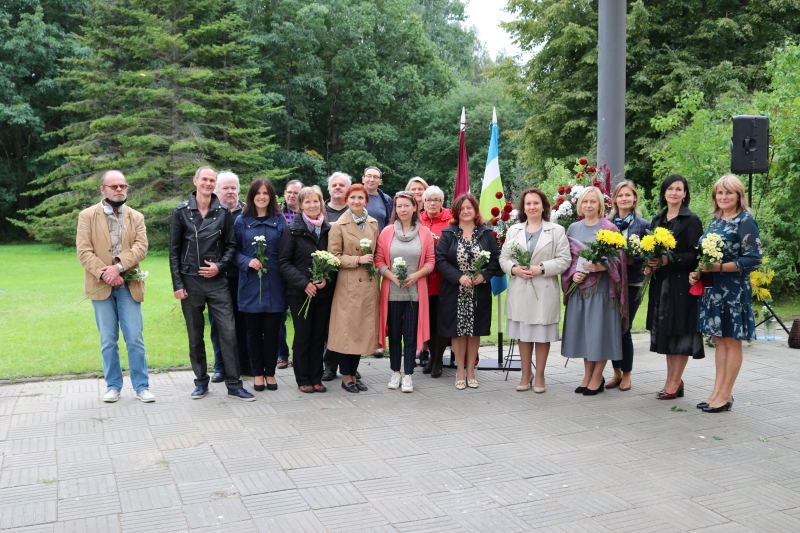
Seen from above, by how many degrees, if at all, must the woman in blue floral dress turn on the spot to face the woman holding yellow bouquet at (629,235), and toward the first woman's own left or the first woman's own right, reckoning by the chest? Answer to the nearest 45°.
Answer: approximately 90° to the first woman's own right

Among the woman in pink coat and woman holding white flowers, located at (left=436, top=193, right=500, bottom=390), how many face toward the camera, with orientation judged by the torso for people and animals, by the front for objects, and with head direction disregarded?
2

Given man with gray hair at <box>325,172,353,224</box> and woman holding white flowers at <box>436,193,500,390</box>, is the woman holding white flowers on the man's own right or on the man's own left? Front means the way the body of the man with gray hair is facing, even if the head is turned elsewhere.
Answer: on the man's own left

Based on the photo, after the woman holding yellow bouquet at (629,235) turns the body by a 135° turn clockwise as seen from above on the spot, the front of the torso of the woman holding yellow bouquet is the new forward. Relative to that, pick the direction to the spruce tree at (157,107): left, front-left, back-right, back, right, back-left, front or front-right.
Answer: front-left

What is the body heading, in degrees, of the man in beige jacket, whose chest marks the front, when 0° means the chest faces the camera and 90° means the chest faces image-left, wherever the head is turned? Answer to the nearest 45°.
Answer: approximately 0°

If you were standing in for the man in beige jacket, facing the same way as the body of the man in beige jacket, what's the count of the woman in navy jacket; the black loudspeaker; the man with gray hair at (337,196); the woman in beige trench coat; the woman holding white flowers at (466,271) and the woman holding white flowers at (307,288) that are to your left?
6

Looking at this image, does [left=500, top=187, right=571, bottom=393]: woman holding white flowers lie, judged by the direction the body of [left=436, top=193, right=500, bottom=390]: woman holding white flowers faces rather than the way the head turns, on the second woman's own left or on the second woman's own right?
on the second woman's own left
